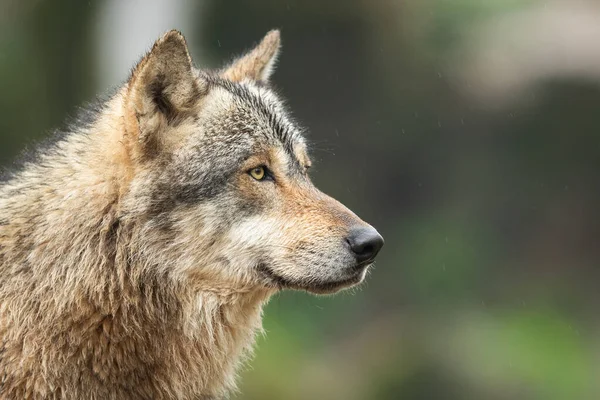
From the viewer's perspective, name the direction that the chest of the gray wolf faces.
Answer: to the viewer's right
